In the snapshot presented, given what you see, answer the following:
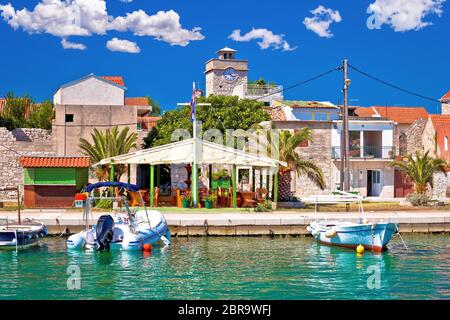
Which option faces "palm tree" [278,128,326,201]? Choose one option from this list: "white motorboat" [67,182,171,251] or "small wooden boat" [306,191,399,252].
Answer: the white motorboat

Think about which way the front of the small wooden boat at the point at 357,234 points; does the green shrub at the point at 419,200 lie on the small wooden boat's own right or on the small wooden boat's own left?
on the small wooden boat's own left

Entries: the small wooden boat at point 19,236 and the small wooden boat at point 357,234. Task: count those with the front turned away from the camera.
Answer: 0

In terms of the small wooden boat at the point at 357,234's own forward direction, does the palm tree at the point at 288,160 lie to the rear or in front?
to the rear

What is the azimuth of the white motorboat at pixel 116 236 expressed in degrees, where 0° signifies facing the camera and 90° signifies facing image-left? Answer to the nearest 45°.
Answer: approximately 225°

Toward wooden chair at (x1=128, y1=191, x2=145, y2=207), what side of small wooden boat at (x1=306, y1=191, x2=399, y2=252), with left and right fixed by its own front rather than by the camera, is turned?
back

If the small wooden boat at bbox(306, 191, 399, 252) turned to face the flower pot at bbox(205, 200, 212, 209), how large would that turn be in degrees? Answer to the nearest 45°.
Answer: approximately 180°

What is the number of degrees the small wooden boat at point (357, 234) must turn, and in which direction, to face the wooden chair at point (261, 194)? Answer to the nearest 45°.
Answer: approximately 180°

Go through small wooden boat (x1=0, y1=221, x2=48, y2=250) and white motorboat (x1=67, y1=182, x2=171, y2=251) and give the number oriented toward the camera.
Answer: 0

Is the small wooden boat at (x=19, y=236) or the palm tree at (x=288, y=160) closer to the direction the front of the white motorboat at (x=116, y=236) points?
the palm tree

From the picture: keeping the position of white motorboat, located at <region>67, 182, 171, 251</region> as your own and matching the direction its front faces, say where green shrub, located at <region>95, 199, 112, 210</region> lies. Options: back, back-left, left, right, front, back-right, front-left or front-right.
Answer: front-left
